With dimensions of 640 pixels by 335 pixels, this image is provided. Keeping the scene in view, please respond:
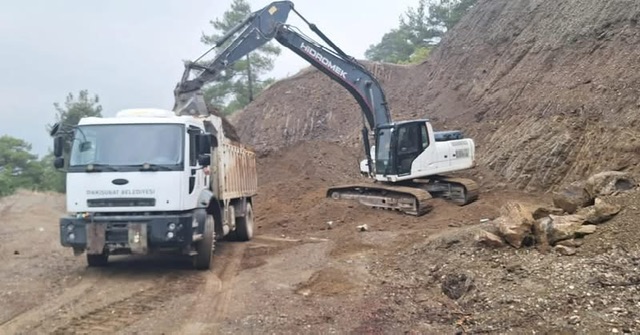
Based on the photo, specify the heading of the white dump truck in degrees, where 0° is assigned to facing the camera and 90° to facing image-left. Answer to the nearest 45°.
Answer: approximately 45°

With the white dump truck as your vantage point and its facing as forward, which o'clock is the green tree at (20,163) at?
The green tree is roughly at 4 o'clock from the white dump truck.

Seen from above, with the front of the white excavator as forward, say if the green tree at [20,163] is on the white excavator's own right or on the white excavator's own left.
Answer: on the white excavator's own right

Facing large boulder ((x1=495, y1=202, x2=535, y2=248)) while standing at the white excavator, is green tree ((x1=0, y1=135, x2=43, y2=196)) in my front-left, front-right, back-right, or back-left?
back-right

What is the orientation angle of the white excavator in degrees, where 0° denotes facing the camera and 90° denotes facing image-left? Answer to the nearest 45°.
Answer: approximately 45°

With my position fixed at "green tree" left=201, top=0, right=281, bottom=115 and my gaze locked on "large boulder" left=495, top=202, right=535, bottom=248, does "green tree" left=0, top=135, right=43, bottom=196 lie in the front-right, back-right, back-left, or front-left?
back-right

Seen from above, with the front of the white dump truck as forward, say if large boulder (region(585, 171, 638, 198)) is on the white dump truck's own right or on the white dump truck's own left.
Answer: on the white dump truck's own left
